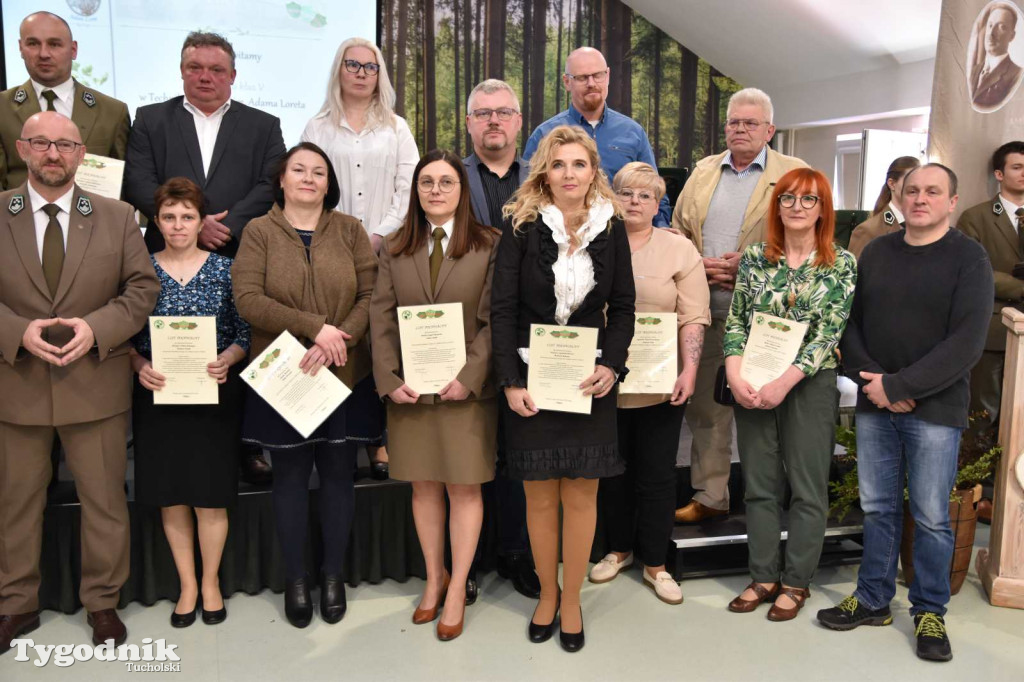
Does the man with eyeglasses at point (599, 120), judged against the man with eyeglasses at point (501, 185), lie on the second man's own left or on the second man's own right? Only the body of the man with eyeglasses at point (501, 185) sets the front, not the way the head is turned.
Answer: on the second man's own left

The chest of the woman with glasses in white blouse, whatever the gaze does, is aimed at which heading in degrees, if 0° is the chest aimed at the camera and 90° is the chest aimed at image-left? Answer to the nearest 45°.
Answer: approximately 0°

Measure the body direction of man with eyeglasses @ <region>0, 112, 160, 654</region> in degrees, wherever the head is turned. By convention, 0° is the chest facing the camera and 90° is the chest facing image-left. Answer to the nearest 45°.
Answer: approximately 0°

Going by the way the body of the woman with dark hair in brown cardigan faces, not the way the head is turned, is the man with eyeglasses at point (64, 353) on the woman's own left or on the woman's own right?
on the woman's own right
